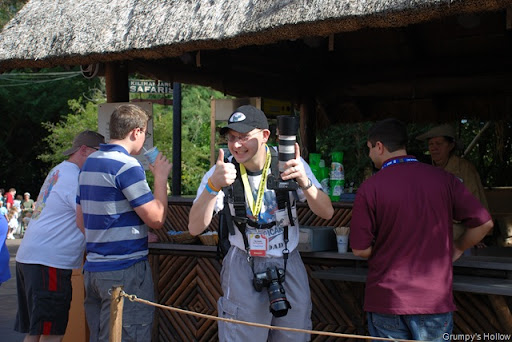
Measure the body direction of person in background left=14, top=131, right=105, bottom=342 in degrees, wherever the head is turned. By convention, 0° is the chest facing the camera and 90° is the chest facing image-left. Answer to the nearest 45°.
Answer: approximately 225°

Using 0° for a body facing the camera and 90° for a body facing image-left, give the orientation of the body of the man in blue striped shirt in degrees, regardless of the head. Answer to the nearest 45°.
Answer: approximately 225°

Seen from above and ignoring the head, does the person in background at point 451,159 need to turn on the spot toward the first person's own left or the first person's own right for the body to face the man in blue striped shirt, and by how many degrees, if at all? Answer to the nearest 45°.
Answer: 0° — they already face them

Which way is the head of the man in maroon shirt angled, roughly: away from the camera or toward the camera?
away from the camera

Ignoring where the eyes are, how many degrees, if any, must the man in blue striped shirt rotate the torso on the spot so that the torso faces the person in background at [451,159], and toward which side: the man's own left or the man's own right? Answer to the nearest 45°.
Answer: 0° — they already face them

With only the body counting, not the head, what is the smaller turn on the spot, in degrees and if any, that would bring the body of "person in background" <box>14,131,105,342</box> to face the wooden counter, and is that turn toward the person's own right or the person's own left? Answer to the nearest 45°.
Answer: approximately 45° to the person's own right

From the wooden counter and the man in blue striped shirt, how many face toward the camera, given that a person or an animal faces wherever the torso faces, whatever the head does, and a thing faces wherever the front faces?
1

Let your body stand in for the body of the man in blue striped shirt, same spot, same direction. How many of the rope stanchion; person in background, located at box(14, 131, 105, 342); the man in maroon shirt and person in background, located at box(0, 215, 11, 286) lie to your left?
2

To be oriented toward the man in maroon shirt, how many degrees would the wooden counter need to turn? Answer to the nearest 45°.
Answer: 0° — it already faces them

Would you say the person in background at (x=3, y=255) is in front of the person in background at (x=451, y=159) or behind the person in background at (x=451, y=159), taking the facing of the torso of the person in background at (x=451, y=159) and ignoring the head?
in front

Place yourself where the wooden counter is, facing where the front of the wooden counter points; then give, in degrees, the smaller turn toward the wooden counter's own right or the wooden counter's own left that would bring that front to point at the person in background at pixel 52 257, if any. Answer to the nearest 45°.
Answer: approximately 90° to the wooden counter's own right

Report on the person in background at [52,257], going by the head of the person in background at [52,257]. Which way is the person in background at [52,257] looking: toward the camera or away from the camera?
away from the camera

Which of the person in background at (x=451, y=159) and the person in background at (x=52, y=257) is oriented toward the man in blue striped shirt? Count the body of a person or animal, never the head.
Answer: the person in background at (x=451, y=159)

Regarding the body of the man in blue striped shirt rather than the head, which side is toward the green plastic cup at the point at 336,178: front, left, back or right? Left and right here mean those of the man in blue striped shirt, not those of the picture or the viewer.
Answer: front

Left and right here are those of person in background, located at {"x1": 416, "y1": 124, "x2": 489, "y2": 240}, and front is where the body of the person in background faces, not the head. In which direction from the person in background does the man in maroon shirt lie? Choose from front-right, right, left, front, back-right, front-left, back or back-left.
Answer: front-left
